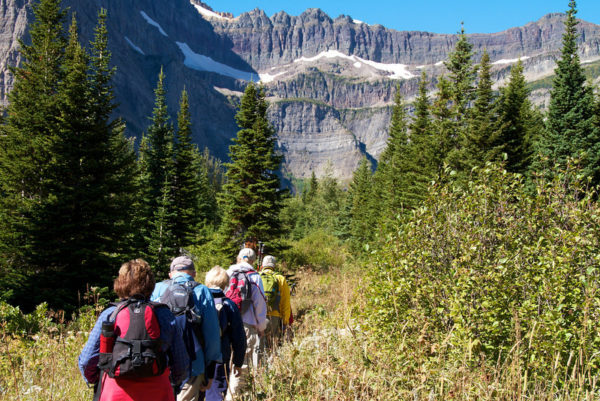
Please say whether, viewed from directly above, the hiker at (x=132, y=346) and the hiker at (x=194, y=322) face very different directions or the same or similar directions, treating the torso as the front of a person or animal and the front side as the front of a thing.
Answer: same or similar directions

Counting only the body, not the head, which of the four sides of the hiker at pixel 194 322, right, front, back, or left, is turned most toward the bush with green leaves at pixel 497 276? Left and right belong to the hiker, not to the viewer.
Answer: right

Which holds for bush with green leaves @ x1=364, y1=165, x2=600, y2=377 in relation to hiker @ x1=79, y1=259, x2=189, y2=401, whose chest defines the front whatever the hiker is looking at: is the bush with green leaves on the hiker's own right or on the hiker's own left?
on the hiker's own right

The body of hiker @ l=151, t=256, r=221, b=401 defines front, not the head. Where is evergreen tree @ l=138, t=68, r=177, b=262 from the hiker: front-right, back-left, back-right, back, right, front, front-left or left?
front

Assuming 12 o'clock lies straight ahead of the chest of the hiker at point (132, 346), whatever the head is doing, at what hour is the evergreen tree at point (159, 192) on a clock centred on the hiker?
The evergreen tree is roughly at 12 o'clock from the hiker.

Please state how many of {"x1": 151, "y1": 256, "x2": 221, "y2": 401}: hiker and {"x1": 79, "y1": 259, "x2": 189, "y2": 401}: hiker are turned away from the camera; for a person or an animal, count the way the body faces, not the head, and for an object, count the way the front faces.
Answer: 2

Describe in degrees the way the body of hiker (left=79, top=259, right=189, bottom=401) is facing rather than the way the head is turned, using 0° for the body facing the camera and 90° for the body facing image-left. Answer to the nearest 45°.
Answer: approximately 180°

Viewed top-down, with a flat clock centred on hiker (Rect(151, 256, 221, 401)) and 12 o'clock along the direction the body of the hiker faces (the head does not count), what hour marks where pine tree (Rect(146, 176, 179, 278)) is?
The pine tree is roughly at 12 o'clock from the hiker.

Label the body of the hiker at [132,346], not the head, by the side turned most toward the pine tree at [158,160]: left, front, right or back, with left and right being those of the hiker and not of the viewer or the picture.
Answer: front

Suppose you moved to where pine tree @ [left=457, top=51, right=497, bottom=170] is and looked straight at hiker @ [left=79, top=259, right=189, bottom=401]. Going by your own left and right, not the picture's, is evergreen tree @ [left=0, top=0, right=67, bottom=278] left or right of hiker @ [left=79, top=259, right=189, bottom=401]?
right

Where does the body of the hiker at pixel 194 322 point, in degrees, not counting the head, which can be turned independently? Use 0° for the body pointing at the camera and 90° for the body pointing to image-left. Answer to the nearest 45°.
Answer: approximately 180°

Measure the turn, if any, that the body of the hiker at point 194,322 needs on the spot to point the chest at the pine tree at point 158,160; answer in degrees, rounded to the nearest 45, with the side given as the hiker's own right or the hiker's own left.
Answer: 0° — they already face it
